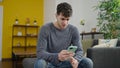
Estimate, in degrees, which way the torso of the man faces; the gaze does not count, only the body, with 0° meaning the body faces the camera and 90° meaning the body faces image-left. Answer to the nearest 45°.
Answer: approximately 0°
